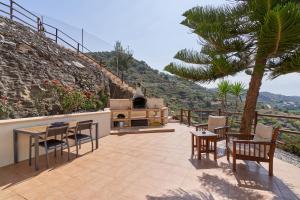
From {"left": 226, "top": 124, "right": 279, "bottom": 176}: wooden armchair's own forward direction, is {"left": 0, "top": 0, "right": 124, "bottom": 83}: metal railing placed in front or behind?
in front

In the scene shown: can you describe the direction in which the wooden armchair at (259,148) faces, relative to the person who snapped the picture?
facing to the left of the viewer

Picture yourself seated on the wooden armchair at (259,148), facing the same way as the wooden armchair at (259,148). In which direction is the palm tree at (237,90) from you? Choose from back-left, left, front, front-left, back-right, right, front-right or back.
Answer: right

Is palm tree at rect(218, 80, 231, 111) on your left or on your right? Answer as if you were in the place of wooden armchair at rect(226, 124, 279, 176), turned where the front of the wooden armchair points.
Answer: on your right

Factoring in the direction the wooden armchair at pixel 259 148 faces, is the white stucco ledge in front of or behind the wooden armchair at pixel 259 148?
in front
